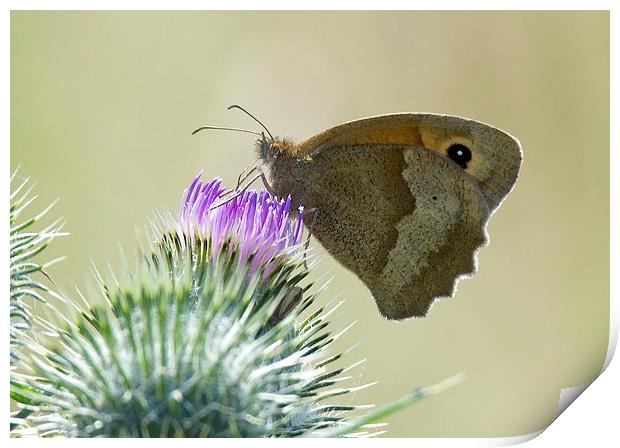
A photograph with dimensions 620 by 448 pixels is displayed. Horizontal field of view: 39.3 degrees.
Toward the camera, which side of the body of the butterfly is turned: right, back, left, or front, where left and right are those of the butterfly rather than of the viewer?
left
